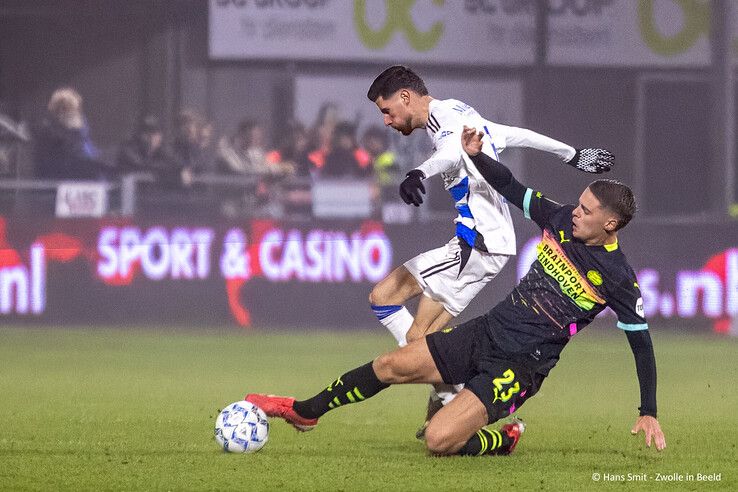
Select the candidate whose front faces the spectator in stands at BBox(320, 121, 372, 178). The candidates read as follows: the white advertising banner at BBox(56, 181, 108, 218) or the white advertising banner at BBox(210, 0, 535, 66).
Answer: the white advertising banner at BBox(210, 0, 535, 66)

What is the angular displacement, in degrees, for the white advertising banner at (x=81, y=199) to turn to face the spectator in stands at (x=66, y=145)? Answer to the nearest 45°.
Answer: approximately 180°

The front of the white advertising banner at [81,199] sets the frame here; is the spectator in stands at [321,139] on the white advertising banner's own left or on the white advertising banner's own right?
on the white advertising banner's own left

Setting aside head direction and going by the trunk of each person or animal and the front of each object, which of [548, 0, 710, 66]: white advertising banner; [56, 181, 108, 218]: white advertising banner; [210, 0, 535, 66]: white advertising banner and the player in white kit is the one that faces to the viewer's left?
the player in white kit

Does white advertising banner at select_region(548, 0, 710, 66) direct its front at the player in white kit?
yes

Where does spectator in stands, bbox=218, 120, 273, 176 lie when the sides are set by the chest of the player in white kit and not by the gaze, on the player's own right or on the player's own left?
on the player's own right

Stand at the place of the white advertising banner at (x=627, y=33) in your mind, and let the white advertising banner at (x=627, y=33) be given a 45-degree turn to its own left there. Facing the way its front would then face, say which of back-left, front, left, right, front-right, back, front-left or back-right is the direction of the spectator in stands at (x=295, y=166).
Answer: right

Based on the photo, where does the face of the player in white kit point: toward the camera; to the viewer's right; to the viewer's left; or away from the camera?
to the viewer's left

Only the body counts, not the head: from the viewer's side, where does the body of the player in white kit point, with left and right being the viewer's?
facing to the left of the viewer

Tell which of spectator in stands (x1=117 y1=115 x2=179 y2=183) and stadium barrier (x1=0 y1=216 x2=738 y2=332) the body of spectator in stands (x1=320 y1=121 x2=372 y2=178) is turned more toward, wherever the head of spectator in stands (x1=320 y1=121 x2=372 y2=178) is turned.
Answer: the stadium barrier

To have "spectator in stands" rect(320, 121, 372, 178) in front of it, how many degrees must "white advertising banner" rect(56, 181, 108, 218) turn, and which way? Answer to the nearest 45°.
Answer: approximately 90° to its left

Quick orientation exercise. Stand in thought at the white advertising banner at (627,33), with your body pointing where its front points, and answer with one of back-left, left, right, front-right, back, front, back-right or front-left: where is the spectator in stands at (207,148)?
front-right

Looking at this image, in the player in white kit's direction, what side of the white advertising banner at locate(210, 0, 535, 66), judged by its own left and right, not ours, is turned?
front

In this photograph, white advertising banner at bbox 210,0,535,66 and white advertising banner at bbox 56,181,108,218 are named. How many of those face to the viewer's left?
0
